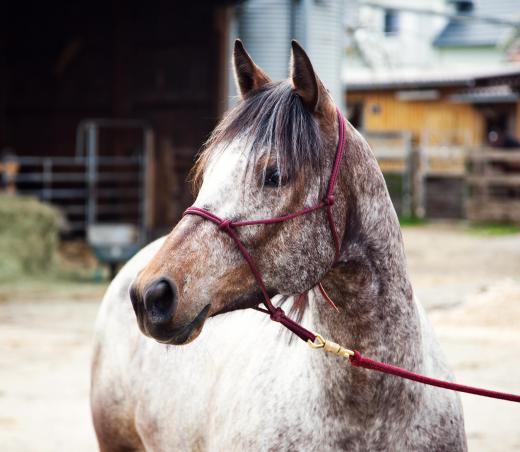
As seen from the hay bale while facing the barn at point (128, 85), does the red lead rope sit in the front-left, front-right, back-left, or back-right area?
back-right

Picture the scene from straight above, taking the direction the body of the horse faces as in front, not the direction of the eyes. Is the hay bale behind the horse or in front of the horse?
behind

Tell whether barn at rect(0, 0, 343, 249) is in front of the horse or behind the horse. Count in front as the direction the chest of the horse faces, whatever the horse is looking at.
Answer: behind
